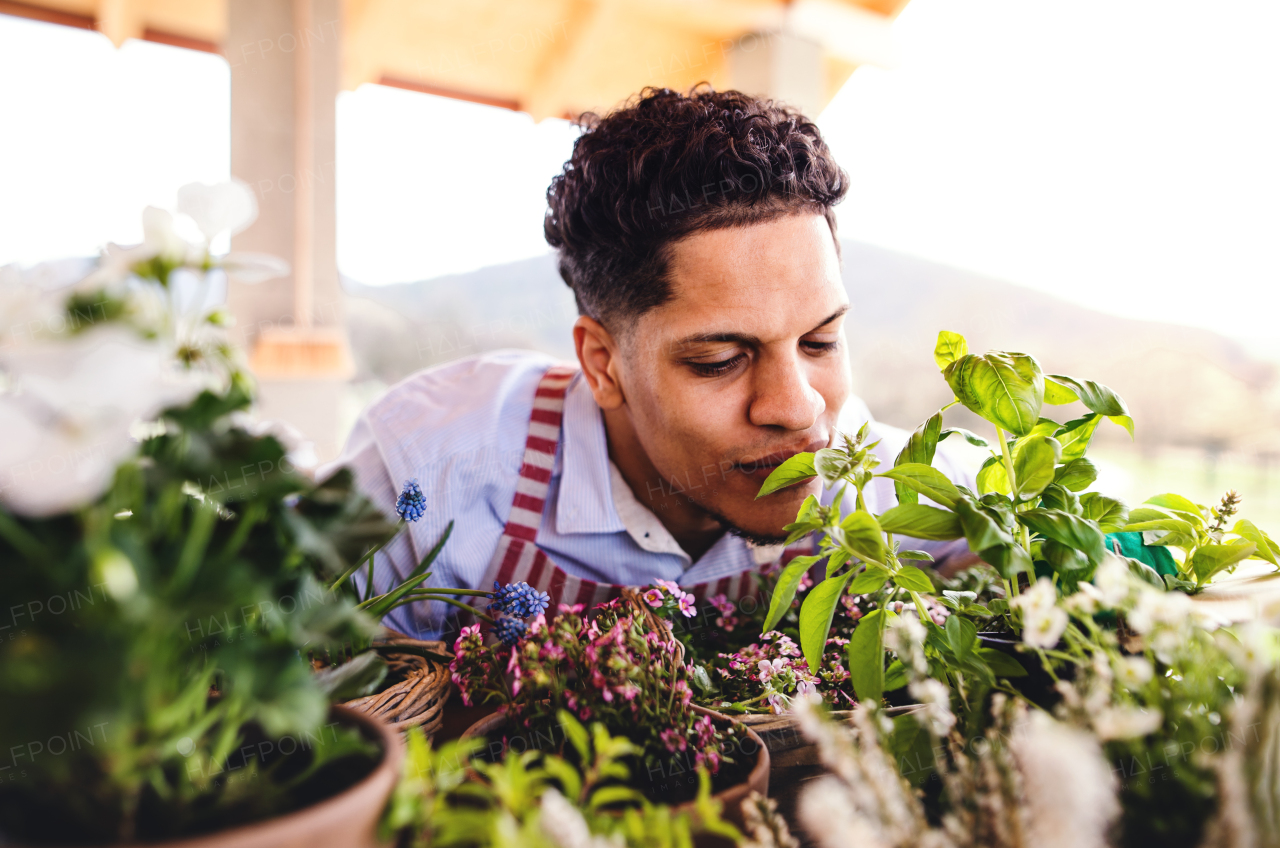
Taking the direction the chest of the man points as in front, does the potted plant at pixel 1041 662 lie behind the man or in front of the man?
in front

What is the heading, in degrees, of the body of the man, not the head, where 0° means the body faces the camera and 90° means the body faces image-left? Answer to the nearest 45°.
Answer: approximately 315°

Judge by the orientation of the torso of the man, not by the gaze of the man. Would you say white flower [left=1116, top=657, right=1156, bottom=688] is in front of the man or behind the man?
in front

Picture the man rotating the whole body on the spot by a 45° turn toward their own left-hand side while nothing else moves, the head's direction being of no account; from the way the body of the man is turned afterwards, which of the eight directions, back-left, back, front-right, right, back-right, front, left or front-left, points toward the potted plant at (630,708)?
right

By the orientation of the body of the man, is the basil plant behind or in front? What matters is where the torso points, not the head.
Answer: in front

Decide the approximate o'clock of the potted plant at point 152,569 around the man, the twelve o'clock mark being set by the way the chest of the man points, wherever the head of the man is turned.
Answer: The potted plant is roughly at 2 o'clock from the man.

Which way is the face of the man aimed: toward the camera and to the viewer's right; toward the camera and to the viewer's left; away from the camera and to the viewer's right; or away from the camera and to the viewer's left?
toward the camera and to the viewer's right

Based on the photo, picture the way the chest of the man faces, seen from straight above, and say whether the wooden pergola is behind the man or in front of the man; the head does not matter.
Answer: behind
